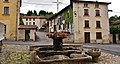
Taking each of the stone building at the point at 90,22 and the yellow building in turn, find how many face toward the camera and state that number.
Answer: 2

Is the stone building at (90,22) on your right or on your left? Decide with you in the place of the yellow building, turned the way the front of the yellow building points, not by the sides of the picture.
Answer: on your left

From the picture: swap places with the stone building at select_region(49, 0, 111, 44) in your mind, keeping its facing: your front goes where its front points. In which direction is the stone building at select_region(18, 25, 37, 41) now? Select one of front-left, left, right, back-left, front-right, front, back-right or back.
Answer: right

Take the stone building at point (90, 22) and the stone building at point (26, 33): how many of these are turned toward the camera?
2

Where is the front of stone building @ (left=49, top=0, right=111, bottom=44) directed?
toward the camera

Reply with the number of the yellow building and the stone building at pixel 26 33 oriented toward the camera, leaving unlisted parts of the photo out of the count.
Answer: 2

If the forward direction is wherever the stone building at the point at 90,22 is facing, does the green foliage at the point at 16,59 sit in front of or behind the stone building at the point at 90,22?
in front

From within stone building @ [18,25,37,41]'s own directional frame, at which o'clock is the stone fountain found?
The stone fountain is roughly at 12 o'clock from the stone building.

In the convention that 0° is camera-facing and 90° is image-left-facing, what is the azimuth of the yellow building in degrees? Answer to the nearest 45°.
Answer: approximately 0°

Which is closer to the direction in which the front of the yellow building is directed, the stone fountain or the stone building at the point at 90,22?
the stone fountain

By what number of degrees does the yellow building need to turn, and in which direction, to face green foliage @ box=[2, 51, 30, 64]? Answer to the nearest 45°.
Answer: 0° — it already faces it
